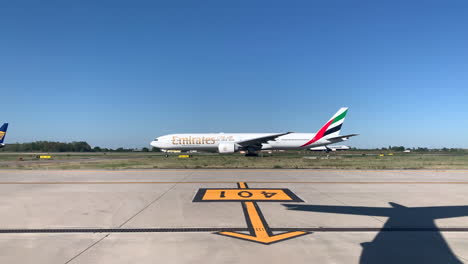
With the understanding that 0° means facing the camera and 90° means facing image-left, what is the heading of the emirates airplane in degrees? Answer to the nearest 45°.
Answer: approximately 90°
